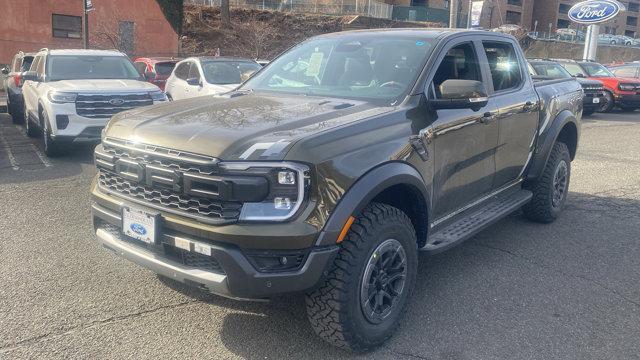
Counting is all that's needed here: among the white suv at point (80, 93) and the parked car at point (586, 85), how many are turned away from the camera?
0

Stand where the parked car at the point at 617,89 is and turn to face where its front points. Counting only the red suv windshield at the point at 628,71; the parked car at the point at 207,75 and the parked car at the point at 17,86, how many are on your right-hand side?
2

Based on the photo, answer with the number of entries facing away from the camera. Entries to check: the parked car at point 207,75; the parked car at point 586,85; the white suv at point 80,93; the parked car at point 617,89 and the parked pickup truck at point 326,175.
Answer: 0

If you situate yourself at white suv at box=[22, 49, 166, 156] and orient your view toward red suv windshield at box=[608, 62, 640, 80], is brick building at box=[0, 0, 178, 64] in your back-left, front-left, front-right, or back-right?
front-left

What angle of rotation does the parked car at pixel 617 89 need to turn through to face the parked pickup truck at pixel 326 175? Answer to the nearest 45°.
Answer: approximately 45° to its right

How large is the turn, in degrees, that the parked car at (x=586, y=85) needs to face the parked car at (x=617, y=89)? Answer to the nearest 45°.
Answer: approximately 90° to its left

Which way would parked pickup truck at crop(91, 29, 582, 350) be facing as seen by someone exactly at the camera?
facing the viewer and to the left of the viewer

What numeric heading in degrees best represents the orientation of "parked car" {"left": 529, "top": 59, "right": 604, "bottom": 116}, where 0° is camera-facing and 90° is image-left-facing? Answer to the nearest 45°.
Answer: approximately 315°

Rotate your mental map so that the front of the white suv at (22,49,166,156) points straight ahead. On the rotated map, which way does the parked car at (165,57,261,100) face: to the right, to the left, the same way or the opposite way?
the same way

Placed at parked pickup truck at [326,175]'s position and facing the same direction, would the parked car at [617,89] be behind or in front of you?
behind

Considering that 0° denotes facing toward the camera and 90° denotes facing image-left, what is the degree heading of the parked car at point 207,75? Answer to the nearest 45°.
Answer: approximately 315°

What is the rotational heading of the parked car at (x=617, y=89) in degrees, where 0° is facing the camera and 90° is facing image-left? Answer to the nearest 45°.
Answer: approximately 315°

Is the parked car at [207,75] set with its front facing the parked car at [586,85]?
no

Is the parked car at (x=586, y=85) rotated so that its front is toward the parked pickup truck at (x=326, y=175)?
no

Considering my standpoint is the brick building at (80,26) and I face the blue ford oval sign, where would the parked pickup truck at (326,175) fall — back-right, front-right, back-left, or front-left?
front-right

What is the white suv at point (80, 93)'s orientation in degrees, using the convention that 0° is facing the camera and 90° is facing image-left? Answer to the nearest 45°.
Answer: approximately 315°

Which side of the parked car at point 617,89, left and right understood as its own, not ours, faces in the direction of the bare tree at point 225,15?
back

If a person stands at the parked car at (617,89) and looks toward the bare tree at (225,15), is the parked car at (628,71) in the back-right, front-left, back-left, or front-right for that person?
front-right
